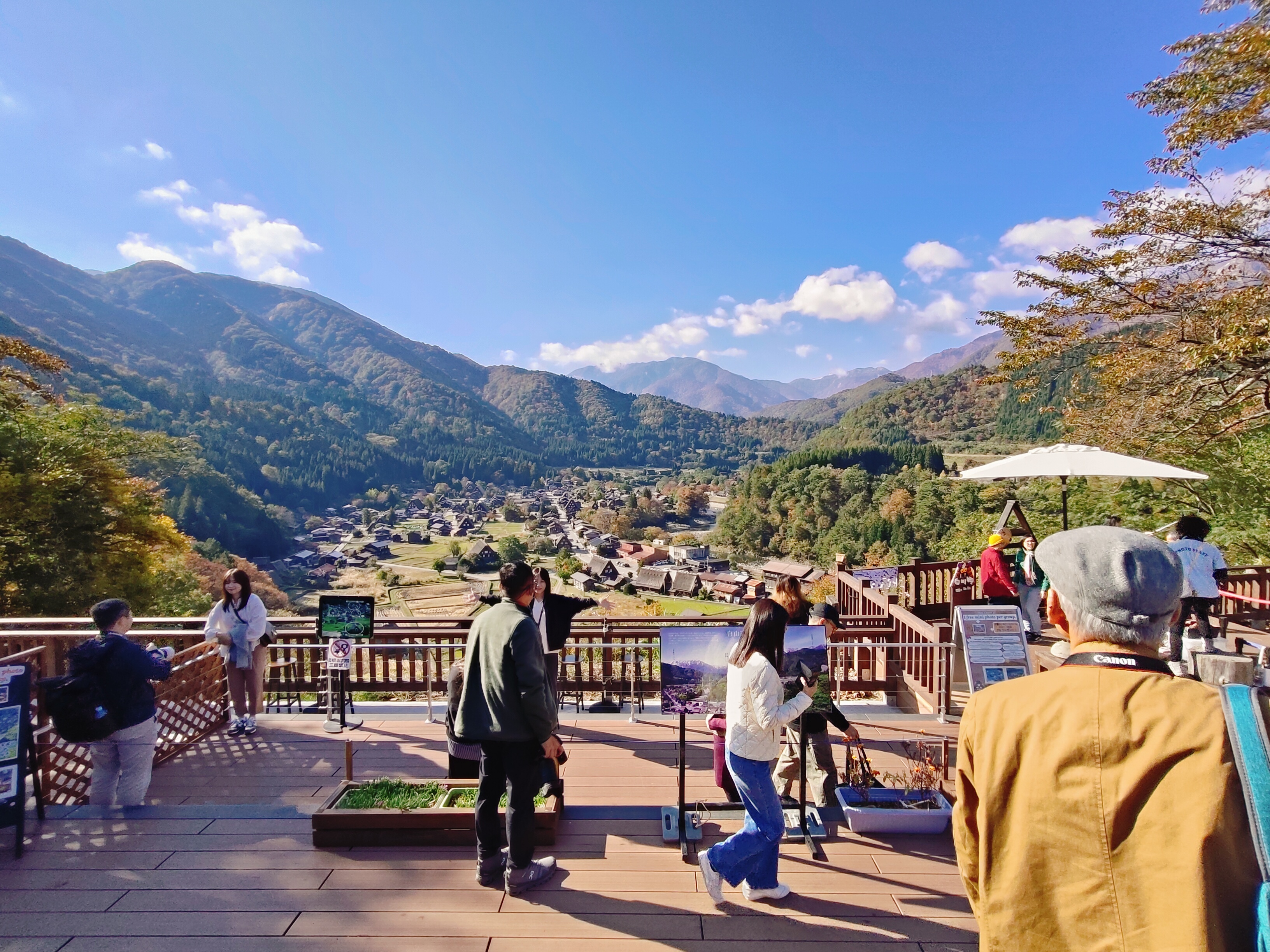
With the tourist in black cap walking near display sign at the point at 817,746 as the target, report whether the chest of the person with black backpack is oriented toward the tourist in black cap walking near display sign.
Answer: no

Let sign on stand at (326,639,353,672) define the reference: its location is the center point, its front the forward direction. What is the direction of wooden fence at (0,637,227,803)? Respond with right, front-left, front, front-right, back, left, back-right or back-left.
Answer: right

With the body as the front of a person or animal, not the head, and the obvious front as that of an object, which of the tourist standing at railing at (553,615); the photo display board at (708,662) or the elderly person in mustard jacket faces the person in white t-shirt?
the elderly person in mustard jacket

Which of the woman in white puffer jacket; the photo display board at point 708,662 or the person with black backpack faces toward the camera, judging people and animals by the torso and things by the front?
the photo display board

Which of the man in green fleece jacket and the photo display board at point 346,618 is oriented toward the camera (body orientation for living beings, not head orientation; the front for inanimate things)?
the photo display board

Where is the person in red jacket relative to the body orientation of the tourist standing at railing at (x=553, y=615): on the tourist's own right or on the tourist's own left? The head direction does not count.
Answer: on the tourist's own left

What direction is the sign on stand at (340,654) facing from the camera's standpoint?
toward the camera

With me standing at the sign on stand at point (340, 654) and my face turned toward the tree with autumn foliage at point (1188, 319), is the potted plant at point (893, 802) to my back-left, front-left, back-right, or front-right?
front-right

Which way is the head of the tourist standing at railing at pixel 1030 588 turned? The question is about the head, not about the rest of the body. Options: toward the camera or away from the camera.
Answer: toward the camera

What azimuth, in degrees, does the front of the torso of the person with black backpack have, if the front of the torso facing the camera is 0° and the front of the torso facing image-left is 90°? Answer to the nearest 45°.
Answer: approximately 225°

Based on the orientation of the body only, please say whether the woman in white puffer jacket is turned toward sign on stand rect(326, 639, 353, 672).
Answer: no

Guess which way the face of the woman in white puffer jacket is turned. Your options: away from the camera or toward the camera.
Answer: away from the camera

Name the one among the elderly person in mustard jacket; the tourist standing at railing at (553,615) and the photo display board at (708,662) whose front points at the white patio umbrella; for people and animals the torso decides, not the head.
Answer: the elderly person in mustard jacket

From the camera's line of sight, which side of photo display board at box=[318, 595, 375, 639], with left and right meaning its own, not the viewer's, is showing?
front

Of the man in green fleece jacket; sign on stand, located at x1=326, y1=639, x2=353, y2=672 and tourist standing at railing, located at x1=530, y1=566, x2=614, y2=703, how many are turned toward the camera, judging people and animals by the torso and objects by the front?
2
